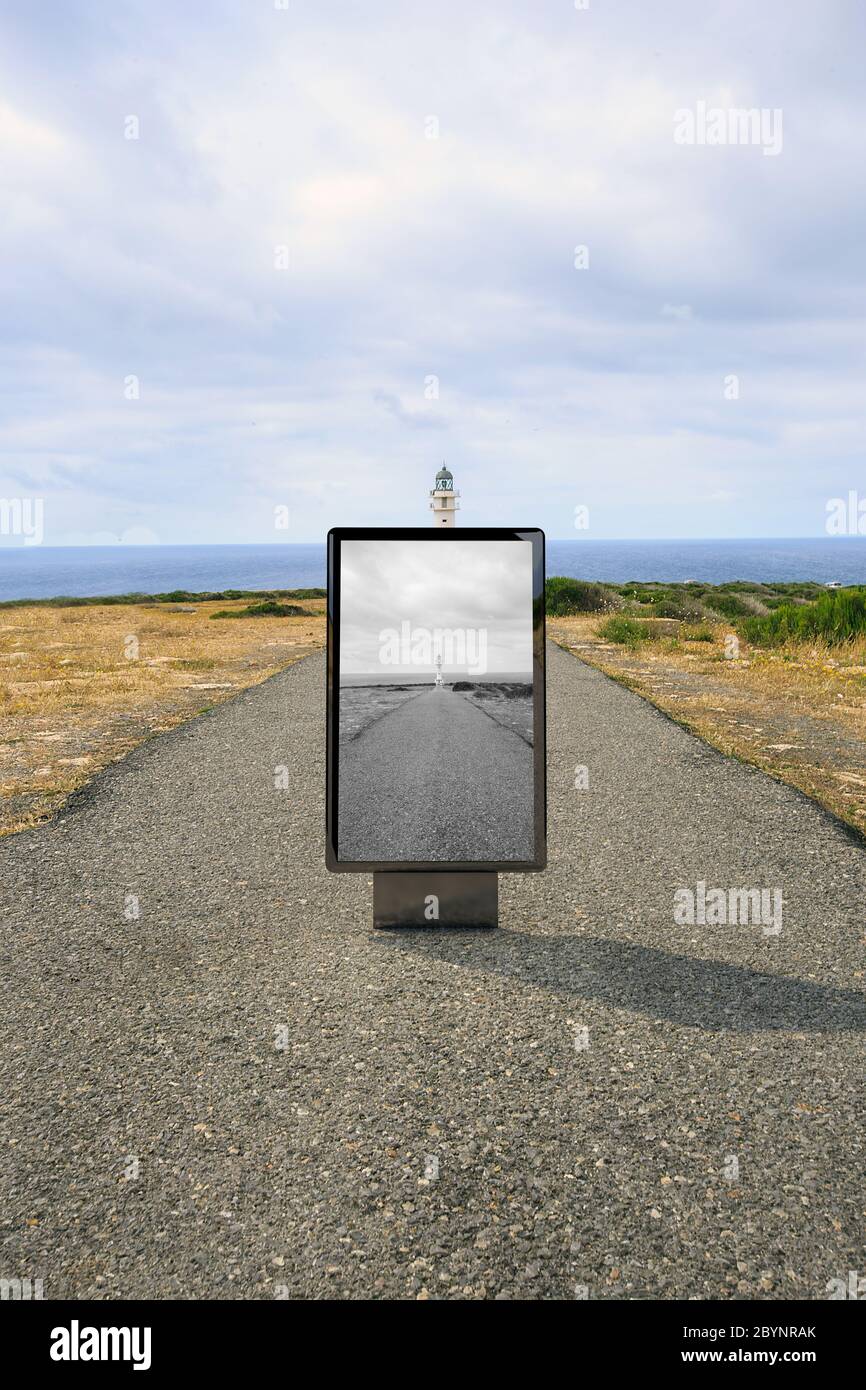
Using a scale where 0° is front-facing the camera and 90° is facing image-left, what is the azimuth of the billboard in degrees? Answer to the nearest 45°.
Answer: approximately 0°

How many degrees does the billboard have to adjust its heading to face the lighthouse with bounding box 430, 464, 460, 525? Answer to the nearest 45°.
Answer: approximately 180°

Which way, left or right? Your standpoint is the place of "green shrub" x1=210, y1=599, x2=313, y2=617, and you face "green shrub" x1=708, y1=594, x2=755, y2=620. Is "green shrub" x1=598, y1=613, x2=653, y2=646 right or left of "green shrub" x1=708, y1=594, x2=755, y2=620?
right

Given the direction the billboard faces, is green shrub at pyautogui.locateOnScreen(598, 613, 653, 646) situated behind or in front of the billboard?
behind

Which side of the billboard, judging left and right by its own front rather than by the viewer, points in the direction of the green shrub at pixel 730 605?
back

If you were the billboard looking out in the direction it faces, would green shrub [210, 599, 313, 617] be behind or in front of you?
behind

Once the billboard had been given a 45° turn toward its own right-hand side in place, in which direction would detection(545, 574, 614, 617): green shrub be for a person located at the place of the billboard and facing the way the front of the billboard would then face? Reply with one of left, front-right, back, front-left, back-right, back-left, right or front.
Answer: back-right

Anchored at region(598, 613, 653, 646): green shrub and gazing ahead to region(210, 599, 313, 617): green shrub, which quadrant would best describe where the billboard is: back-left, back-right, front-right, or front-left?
back-left
